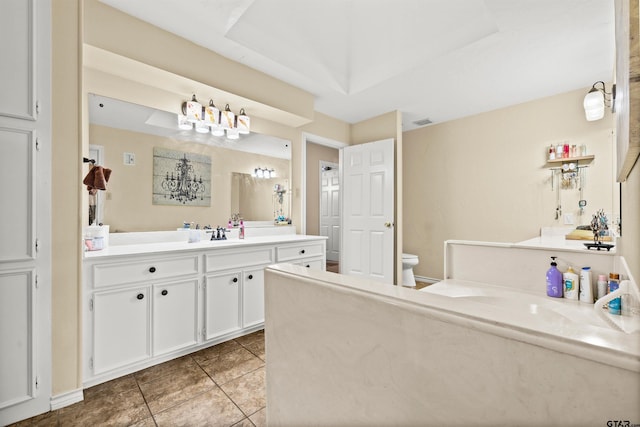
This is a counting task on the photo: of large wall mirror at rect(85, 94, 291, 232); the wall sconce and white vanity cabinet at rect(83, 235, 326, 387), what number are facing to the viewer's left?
1

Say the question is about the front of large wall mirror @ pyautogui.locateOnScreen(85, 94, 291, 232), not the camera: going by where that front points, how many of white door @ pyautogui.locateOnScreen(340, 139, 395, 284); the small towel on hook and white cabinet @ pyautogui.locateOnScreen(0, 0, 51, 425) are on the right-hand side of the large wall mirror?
2

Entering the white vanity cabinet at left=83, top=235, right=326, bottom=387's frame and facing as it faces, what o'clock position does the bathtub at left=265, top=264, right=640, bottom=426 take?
The bathtub is roughly at 1 o'clock from the white vanity cabinet.

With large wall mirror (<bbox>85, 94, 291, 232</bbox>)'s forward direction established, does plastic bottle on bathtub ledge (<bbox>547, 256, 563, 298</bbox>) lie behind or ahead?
ahead

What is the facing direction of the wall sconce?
to the viewer's left

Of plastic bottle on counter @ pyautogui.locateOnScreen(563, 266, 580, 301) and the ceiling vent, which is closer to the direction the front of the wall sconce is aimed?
the ceiling vent

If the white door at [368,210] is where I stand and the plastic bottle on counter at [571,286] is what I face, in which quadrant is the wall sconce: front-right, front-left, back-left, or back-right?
front-left

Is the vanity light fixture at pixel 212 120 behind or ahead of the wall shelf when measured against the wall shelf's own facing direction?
ahead

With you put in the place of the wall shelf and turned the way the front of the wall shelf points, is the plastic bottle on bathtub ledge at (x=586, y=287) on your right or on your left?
on your left

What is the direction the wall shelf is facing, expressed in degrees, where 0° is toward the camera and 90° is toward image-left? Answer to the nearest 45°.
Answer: approximately 45°

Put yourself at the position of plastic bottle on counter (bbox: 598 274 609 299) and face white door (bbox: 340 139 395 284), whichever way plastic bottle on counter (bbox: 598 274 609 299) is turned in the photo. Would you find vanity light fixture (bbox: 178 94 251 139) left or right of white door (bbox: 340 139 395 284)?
left

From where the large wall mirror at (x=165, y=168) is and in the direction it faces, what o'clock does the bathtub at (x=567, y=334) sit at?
The bathtub is roughly at 1 o'clock from the large wall mirror.

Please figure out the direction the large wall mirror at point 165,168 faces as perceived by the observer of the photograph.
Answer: facing the viewer and to the right of the viewer

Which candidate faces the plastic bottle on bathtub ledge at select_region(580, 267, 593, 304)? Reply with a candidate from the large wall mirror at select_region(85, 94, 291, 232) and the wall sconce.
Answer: the large wall mirror

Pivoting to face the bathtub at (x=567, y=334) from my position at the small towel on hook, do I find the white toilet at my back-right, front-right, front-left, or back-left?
front-left

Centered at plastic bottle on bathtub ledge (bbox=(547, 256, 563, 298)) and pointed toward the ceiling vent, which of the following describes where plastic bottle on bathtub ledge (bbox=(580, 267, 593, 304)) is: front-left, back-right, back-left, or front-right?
back-right
